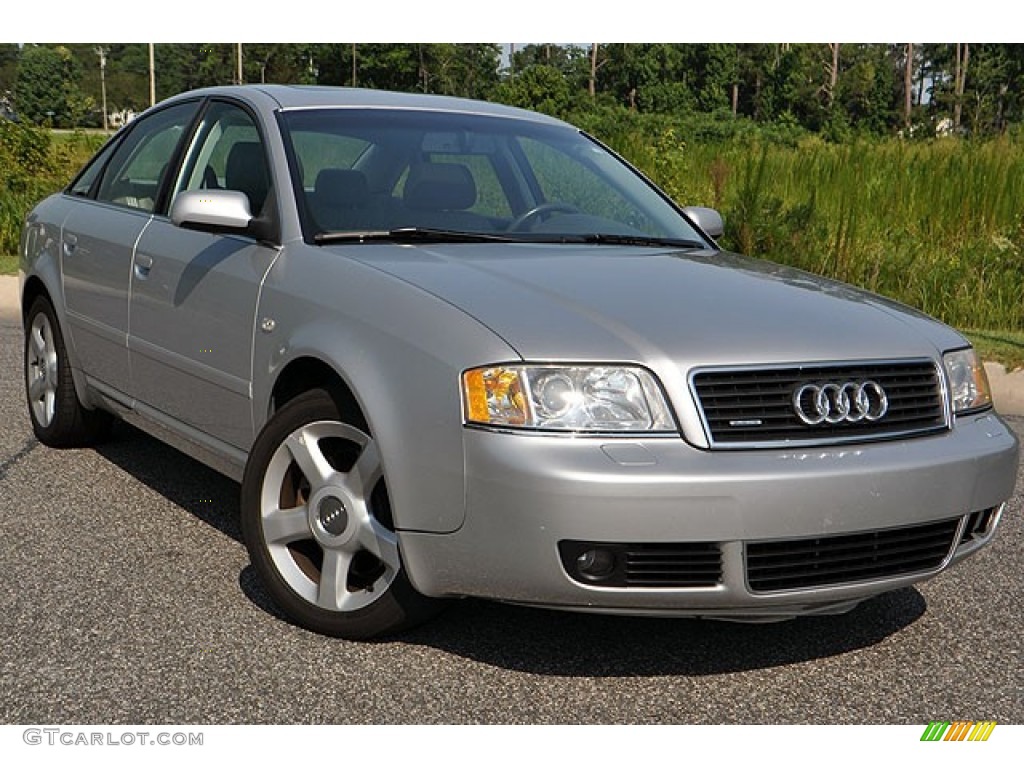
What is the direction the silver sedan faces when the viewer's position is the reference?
facing the viewer and to the right of the viewer
